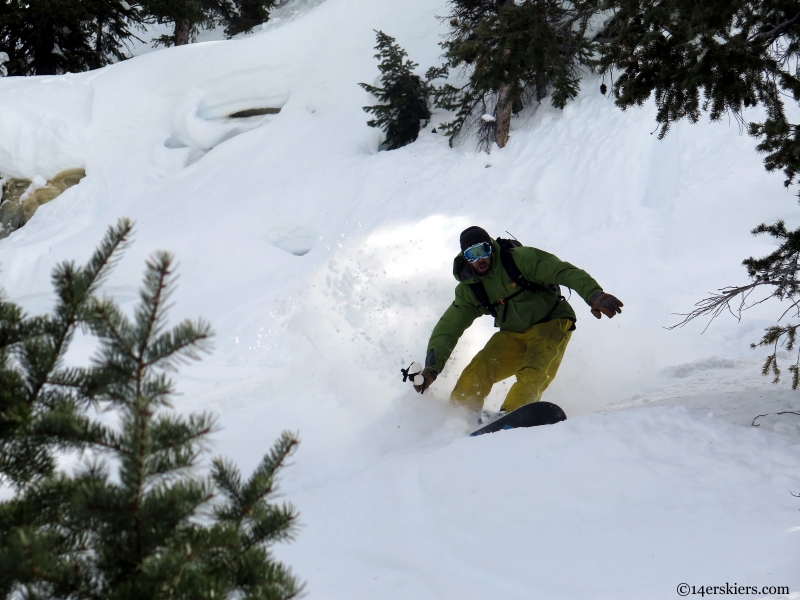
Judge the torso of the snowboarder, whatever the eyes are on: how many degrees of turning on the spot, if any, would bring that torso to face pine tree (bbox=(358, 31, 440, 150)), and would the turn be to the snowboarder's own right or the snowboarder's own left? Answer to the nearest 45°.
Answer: approximately 135° to the snowboarder's own right

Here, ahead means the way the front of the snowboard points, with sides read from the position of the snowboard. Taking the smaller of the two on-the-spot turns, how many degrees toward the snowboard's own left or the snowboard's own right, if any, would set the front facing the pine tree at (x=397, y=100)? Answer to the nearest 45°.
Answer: approximately 135° to the snowboard's own left

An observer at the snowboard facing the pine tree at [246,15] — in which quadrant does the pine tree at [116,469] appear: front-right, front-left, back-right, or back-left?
back-left

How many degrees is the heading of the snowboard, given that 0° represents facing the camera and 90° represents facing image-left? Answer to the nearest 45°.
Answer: approximately 315°
